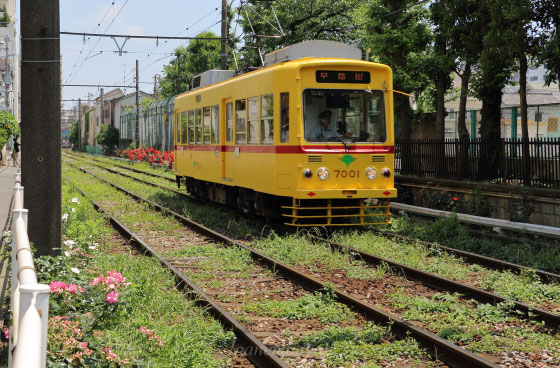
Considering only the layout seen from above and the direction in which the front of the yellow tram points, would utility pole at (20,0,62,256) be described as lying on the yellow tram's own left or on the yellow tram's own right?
on the yellow tram's own right

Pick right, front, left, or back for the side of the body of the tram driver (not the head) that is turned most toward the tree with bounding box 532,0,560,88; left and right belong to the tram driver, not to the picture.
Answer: left

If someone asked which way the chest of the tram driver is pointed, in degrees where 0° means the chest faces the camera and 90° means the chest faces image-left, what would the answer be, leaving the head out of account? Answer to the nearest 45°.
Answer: approximately 315°

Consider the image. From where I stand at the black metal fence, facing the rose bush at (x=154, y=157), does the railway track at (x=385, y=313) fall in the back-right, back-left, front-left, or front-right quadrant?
back-left

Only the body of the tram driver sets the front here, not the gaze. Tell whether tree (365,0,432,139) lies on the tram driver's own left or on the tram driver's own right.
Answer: on the tram driver's own left

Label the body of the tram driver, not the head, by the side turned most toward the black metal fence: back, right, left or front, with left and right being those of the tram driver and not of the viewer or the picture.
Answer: left

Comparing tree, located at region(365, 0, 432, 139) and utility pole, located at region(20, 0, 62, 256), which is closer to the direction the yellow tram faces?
the utility pole

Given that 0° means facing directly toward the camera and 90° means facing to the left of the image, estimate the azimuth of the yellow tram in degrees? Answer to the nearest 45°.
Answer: approximately 315°

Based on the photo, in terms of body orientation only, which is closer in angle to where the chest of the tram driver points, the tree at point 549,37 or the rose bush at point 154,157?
the tree
